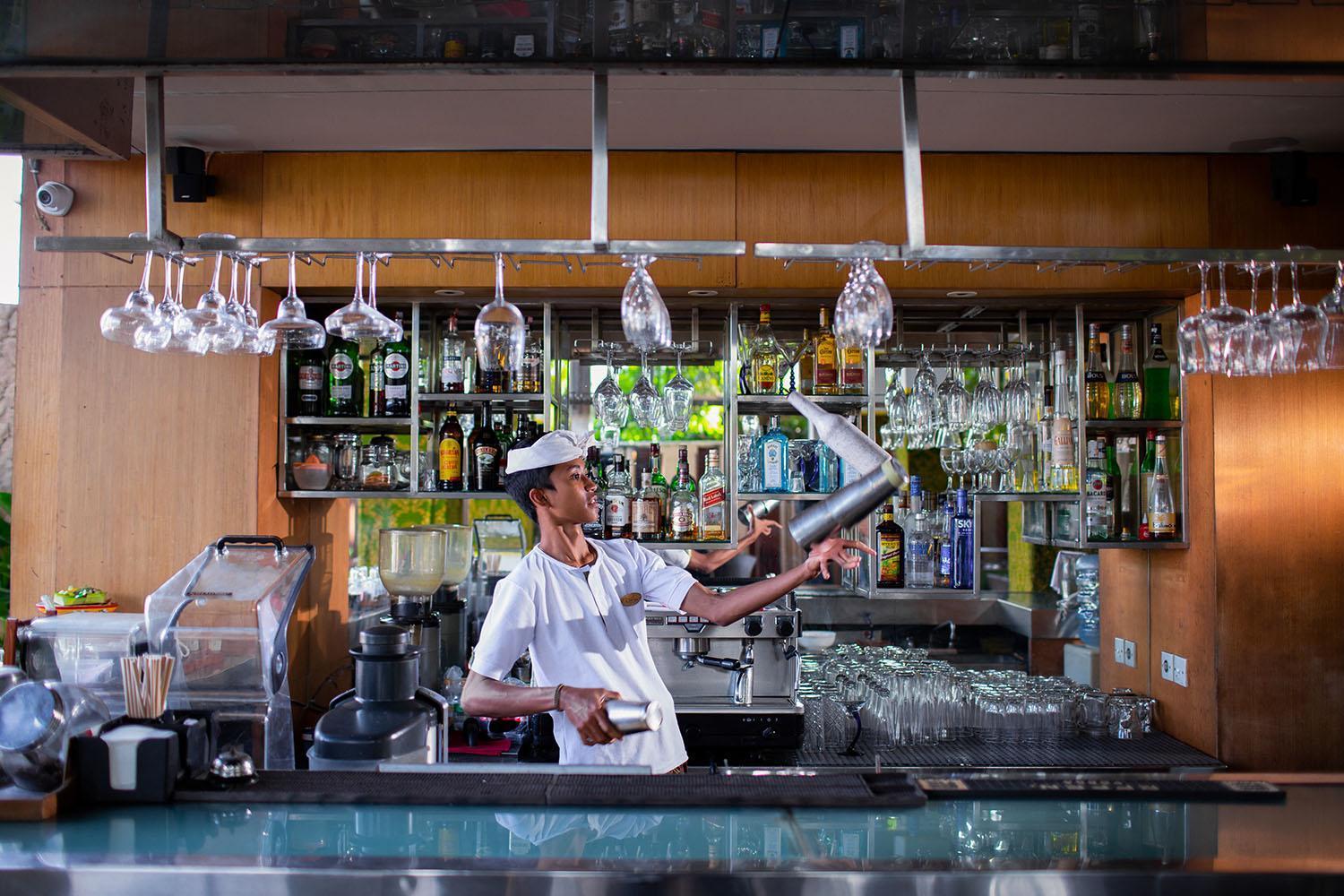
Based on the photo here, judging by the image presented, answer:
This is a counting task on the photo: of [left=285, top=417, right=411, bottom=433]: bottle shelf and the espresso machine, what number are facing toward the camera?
2

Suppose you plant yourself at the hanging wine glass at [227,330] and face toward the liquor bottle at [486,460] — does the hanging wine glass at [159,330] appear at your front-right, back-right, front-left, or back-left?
back-left

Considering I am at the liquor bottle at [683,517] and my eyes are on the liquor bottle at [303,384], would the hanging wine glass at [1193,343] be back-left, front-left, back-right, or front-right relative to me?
back-left

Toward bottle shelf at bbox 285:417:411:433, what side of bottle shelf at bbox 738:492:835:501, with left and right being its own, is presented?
right

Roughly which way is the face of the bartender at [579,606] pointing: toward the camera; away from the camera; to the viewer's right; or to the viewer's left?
to the viewer's right
